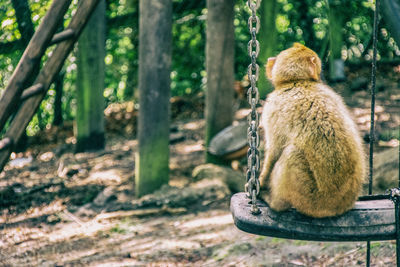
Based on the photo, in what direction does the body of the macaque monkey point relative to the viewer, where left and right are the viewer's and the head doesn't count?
facing away from the viewer and to the left of the viewer

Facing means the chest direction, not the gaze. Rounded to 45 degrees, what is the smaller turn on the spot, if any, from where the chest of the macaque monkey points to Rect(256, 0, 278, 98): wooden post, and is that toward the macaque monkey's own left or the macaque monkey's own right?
approximately 45° to the macaque monkey's own right

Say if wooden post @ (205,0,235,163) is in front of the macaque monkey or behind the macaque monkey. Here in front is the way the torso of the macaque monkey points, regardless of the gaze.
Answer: in front

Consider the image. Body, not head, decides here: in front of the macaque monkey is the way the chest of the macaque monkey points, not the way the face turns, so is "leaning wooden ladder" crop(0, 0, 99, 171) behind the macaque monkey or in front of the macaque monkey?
in front

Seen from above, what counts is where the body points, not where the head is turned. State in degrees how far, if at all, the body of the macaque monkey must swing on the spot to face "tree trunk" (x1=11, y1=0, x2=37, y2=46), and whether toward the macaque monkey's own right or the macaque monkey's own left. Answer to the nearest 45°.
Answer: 0° — it already faces it

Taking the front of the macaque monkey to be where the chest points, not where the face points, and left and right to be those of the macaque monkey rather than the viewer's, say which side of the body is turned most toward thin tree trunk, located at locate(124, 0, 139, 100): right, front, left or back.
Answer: front
